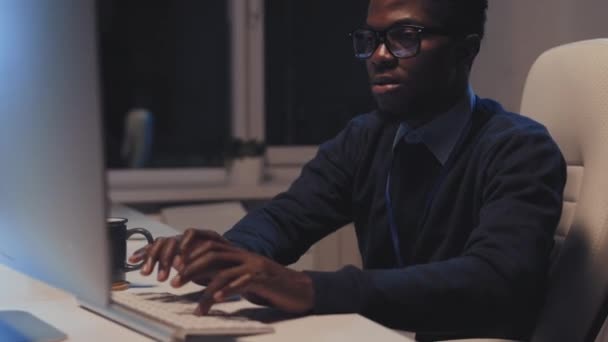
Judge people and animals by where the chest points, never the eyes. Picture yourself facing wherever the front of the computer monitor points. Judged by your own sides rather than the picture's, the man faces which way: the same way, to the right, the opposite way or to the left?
the opposite way

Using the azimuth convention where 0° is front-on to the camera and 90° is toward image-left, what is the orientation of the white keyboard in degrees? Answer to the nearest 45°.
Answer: approximately 225°

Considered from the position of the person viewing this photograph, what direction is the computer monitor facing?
facing away from the viewer and to the right of the viewer

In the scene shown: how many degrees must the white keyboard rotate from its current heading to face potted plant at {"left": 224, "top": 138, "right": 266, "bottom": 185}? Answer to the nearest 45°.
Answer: approximately 45° to its left

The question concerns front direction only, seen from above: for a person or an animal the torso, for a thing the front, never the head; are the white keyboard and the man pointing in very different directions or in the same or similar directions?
very different directions
